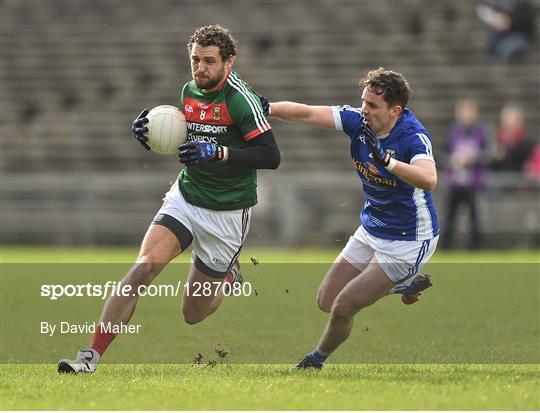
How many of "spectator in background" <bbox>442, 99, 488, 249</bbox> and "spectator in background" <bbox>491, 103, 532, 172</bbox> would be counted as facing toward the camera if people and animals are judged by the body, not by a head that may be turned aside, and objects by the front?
2

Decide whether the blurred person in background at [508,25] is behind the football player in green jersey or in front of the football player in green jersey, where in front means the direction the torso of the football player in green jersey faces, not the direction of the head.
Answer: behind

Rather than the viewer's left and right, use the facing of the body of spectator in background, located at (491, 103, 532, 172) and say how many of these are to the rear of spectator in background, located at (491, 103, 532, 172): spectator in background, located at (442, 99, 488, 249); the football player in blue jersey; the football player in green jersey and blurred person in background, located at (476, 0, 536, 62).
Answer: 1

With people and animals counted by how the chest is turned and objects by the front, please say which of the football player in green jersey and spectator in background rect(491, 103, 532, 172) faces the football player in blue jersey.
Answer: the spectator in background

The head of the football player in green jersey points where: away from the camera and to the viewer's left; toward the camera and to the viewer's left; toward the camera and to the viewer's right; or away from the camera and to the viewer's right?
toward the camera and to the viewer's left

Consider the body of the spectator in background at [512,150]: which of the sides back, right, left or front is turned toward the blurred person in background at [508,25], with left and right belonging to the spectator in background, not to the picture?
back

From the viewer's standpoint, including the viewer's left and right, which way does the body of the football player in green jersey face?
facing the viewer and to the left of the viewer
